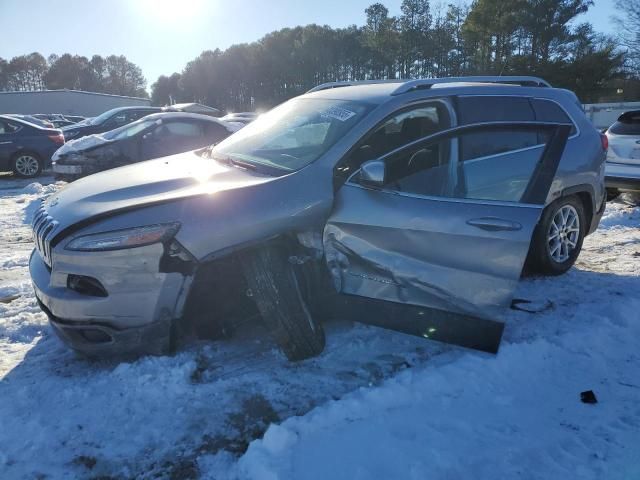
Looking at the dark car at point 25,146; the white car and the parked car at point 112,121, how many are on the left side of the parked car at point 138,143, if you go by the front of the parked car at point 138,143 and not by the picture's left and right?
1

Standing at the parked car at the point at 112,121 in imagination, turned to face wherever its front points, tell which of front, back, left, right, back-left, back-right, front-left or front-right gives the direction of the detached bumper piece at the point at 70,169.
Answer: front-left

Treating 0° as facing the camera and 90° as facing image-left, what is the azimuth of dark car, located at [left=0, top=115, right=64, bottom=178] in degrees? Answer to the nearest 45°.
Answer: approximately 90°

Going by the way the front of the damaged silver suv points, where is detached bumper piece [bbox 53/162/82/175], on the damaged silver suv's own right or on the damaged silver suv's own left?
on the damaged silver suv's own right

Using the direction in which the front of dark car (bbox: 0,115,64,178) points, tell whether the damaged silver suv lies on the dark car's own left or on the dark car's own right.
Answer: on the dark car's own left

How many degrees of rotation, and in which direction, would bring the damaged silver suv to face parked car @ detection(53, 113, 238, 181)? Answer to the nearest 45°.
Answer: approximately 90° to its right

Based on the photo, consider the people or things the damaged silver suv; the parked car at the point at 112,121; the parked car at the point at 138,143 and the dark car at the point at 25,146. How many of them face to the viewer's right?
0

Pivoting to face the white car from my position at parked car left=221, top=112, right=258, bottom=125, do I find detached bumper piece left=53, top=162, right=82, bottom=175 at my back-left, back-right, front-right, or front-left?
front-right

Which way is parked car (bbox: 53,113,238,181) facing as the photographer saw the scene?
facing the viewer and to the left of the viewer

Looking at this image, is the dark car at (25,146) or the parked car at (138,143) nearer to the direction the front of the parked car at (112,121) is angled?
the dark car

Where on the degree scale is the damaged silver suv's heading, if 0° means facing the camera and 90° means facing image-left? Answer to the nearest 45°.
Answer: approximately 45°
